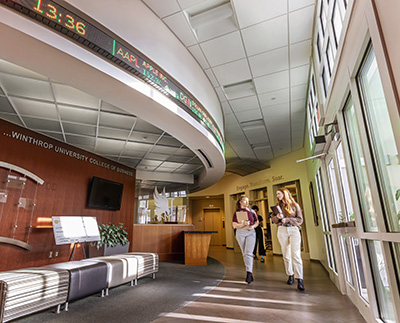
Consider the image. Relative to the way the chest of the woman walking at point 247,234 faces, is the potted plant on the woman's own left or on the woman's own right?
on the woman's own right

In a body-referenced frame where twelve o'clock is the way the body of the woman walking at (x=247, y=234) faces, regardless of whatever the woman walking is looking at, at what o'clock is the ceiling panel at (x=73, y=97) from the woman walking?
The ceiling panel is roughly at 2 o'clock from the woman walking.

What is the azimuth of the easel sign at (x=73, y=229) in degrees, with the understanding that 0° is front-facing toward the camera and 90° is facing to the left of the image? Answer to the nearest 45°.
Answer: approximately 315°

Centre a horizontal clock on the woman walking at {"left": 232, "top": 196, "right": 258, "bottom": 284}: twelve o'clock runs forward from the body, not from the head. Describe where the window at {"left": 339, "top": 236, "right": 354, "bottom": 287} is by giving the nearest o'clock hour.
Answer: The window is roughly at 10 o'clock from the woman walking.

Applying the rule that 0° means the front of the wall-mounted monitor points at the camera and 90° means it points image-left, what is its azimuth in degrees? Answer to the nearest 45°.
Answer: approximately 315°

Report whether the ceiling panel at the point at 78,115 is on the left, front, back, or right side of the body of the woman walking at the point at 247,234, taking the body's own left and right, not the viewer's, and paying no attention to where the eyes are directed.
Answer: right

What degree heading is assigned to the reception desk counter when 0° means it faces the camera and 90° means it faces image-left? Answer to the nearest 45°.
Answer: approximately 0°

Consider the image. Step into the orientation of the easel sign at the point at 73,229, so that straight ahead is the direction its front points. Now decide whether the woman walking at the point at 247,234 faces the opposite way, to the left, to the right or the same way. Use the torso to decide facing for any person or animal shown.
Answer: to the right

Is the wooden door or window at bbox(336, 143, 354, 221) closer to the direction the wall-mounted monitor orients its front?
the window
